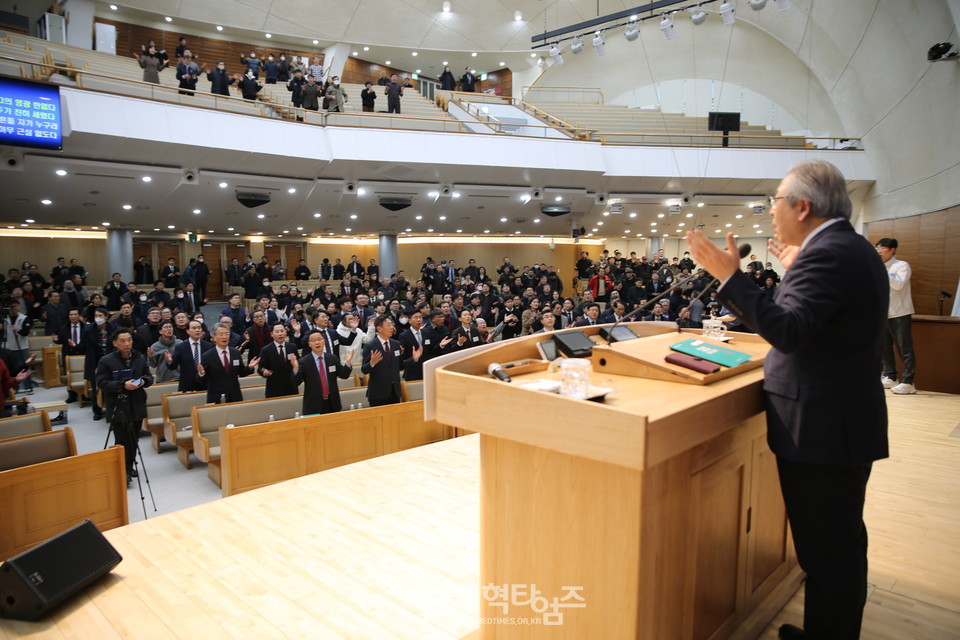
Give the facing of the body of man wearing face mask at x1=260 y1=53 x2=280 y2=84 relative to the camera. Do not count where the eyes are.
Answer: toward the camera

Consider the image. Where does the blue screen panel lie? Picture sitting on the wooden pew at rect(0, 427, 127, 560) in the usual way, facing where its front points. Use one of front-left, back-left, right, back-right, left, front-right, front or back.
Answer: back-left

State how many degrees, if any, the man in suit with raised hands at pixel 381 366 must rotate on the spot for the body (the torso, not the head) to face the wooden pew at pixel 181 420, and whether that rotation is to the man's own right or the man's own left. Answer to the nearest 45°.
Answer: approximately 135° to the man's own right

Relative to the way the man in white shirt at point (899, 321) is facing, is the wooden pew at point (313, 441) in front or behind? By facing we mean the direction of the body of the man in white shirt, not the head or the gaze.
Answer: in front

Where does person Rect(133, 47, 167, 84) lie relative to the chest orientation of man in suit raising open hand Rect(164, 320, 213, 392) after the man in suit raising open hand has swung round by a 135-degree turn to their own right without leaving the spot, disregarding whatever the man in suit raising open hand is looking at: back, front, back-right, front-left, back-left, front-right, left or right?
right

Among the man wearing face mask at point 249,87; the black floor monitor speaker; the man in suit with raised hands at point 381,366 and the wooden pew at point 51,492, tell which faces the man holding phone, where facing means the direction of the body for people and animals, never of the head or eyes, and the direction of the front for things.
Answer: the man wearing face mask

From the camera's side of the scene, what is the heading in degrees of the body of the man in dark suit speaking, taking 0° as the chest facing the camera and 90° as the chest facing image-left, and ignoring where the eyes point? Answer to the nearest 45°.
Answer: approximately 135°

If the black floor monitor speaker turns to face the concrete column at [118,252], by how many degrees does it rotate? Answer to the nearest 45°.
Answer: approximately 135° to its left

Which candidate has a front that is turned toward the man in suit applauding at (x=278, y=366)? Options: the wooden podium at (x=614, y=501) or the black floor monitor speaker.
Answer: the wooden podium

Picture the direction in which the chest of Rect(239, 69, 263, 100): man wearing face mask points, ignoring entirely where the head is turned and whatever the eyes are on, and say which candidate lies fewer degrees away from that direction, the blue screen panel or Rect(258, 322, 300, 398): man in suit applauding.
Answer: the man in suit applauding

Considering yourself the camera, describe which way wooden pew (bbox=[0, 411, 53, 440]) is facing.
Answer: facing the viewer and to the right of the viewer

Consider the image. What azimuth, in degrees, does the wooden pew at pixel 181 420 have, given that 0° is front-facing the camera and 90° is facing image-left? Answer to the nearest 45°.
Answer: approximately 315°

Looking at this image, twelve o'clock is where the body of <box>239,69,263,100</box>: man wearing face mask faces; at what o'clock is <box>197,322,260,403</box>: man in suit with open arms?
The man in suit with open arms is roughly at 12 o'clock from the man wearing face mask.

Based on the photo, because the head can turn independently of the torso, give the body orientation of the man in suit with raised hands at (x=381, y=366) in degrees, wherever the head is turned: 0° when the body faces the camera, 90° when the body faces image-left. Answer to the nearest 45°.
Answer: approximately 315°
